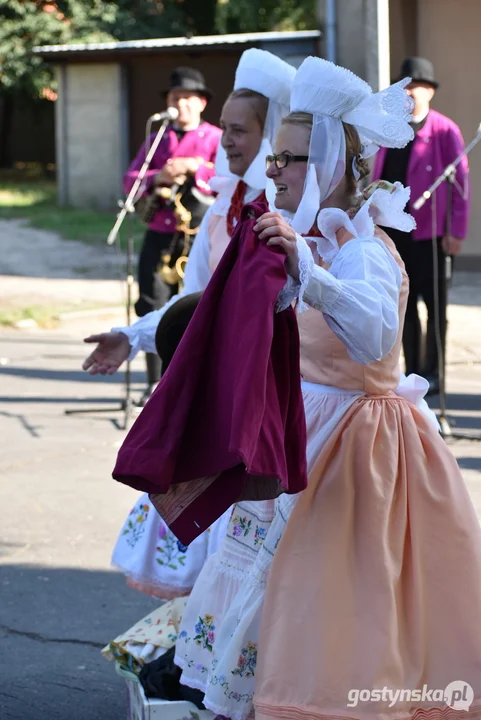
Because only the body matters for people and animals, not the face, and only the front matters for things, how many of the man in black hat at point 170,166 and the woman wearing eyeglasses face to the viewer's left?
1

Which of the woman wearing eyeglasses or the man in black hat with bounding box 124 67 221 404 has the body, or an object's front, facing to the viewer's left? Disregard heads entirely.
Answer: the woman wearing eyeglasses

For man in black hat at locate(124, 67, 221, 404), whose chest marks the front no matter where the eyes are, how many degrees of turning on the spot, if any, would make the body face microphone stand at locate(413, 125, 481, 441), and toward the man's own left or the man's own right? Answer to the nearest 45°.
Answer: approximately 90° to the man's own left

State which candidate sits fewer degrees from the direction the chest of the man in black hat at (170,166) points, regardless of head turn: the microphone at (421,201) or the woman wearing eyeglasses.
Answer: the woman wearing eyeglasses

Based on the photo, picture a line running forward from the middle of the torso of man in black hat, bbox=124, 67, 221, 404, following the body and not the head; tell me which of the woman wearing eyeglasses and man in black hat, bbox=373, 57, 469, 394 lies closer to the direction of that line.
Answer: the woman wearing eyeglasses

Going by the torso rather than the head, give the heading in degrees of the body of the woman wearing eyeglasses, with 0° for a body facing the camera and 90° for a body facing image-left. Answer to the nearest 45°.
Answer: approximately 90°

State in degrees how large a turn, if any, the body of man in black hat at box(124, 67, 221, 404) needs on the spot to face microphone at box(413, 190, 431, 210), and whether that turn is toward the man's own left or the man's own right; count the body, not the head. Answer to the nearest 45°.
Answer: approximately 45° to the man's own left

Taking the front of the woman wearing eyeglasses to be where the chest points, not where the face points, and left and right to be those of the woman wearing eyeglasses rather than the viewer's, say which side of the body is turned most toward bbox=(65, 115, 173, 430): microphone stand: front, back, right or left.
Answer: right

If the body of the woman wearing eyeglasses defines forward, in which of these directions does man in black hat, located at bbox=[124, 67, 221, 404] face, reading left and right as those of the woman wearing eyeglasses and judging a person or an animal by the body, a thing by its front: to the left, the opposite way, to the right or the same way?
to the left

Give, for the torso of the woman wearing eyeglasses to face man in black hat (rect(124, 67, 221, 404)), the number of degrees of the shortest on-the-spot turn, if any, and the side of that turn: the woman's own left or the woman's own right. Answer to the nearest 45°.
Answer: approximately 90° to the woman's own right

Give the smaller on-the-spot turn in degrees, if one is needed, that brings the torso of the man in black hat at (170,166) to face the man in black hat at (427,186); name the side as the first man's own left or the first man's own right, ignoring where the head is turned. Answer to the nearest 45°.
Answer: approximately 90° to the first man's own left
